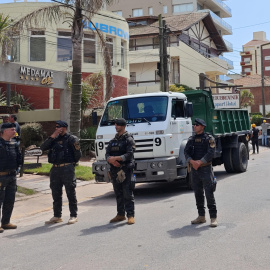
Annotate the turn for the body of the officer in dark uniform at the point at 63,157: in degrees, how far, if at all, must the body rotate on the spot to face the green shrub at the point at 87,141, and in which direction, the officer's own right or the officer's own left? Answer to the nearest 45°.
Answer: approximately 135° to the officer's own right

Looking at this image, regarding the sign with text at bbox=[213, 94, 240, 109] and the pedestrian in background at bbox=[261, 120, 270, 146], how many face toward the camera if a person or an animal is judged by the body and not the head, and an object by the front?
1

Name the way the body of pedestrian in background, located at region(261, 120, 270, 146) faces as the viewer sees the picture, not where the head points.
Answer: away from the camera

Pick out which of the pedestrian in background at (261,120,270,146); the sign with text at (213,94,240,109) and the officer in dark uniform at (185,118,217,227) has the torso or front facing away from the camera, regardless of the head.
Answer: the pedestrian in background

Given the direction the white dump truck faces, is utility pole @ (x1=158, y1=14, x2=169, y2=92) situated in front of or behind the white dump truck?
behind

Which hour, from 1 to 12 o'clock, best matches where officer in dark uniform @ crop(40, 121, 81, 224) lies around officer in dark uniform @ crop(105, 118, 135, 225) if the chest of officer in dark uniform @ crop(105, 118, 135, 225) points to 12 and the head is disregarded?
officer in dark uniform @ crop(40, 121, 81, 224) is roughly at 2 o'clock from officer in dark uniform @ crop(105, 118, 135, 225).

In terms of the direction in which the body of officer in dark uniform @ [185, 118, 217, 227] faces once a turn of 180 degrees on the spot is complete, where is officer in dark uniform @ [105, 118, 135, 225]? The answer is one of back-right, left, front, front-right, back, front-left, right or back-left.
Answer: back-left

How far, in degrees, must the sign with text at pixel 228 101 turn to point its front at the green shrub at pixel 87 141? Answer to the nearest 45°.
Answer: approximately 45° to its right

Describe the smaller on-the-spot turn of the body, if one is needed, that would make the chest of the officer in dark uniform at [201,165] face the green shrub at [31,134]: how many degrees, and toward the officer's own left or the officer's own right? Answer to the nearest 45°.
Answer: approximately 90° to the officer's own right

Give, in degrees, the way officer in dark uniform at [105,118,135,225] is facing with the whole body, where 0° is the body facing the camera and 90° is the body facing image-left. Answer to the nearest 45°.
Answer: approximately 45°

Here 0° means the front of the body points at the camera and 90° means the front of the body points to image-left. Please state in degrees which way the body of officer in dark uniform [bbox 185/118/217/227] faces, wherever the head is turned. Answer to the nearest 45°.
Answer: approximately 45°

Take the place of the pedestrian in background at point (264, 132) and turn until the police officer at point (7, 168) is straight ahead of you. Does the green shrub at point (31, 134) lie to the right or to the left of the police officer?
right

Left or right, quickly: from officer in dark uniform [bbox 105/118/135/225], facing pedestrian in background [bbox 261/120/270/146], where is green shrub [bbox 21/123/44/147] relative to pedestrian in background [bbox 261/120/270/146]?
left
